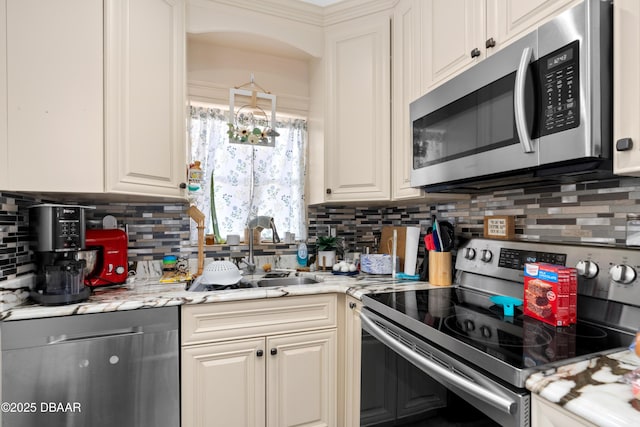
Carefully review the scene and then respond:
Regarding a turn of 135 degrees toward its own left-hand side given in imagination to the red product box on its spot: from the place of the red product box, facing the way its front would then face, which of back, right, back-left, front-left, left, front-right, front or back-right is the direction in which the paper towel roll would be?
back-left

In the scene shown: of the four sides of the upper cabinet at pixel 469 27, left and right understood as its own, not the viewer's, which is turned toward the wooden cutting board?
right

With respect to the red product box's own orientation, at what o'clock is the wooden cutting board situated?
The wooden cutting board is roughly at 3 o'clock from the red product box.

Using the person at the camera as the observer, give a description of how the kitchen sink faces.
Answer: facing the viewer

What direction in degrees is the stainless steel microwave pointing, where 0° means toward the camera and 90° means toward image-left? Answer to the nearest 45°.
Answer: approximately 45°

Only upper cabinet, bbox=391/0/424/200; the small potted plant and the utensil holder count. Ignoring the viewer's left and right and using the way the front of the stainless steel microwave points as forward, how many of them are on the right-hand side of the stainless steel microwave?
3

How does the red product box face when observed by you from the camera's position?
facing the viewer and to the left of the viewer

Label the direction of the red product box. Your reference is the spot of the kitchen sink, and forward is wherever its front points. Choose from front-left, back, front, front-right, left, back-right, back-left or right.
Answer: front-left
